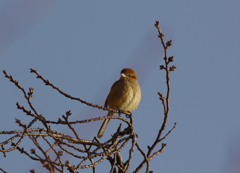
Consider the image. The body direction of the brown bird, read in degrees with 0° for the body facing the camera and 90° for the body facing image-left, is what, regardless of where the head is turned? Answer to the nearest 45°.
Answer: approximately 315°
